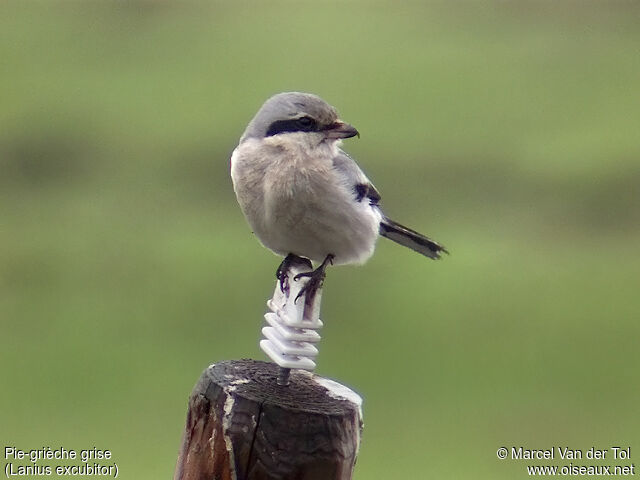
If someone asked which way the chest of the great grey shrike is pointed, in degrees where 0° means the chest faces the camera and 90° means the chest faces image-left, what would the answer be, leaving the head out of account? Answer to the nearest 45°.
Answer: approximately 45°
